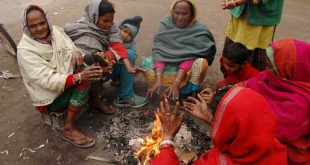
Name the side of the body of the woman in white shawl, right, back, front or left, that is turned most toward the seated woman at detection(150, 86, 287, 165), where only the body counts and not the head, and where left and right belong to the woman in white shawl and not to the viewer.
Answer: front

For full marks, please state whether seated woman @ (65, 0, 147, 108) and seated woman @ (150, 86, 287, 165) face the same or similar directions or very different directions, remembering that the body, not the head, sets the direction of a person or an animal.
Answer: very different directions

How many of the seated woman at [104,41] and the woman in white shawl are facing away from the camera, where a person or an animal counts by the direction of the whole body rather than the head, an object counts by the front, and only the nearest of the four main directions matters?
0

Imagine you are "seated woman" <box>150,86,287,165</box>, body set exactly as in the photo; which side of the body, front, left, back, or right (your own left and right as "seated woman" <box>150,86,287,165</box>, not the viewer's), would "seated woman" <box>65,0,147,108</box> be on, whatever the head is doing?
front

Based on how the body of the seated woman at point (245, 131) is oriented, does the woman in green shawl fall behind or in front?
in front

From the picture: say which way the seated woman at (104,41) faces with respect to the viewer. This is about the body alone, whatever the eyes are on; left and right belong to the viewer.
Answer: facing the viewer and to the right of the viewer

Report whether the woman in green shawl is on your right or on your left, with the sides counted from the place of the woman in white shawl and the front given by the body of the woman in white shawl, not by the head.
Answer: on your left

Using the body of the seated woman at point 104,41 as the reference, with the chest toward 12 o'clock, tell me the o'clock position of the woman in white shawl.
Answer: The woman in white shawl is roughly at 3 o'clock from the seated woman.

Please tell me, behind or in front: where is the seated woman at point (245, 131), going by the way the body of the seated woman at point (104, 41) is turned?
in front

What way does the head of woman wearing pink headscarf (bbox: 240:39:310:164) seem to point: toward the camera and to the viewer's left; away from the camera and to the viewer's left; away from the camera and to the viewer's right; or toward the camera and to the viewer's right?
away from the camera and to the viewer's left
